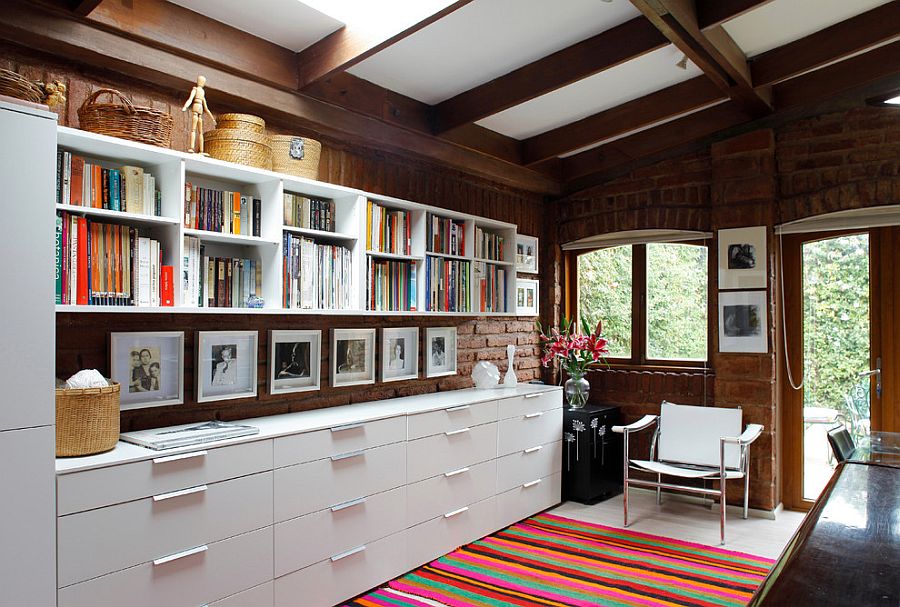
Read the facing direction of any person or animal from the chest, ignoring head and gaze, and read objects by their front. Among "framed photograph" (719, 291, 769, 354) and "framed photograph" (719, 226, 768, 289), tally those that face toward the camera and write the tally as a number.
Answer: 2

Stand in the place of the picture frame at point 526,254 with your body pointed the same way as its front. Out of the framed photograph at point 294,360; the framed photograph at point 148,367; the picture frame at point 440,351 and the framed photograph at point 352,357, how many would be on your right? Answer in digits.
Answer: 4

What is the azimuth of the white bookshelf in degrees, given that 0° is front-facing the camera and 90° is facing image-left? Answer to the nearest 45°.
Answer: approximately 315°

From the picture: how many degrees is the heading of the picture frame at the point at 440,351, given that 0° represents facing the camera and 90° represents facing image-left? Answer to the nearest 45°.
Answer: approximately 315°

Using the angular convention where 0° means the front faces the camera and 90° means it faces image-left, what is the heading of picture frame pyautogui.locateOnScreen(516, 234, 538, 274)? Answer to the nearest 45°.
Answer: approximately 315°

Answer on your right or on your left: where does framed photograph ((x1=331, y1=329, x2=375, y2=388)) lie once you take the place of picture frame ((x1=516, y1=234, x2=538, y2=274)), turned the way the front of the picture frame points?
on your right

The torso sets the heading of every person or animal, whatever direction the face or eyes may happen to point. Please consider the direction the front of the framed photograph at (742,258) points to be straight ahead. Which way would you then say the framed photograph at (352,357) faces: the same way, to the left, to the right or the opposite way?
to the left

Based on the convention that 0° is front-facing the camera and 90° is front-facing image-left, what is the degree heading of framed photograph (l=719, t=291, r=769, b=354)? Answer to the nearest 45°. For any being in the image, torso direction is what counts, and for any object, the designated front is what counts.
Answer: approximately 0°

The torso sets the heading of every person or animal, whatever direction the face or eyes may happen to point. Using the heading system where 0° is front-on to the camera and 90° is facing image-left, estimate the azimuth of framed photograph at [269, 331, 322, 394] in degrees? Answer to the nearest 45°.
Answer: approximately 315°

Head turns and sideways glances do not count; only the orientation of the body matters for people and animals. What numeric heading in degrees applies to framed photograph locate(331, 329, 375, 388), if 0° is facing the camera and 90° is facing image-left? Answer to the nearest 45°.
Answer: approximately 315°
